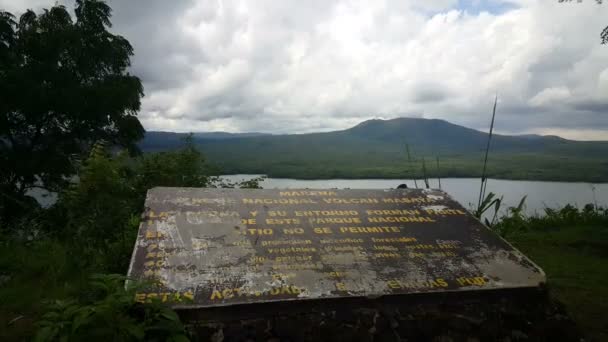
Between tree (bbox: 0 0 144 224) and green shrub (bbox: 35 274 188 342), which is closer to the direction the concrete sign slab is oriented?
the green shrub

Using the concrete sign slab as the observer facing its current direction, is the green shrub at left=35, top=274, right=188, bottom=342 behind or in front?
in front

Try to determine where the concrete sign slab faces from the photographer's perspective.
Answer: facing the viewer

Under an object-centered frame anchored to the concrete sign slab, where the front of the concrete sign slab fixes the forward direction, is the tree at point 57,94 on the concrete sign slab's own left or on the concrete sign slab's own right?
on the concrete sign slab's own right
